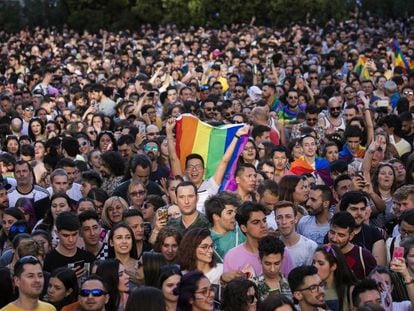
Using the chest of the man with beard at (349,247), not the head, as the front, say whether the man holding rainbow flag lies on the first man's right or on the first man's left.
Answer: on the first man's right

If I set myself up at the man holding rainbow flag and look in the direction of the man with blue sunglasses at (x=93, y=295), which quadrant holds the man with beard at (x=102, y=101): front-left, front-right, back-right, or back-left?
back-right

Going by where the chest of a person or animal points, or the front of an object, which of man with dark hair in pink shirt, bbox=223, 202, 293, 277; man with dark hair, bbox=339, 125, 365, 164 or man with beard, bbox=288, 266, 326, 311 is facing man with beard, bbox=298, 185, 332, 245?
man with dark hair, bbox=339, 125, 365, 164

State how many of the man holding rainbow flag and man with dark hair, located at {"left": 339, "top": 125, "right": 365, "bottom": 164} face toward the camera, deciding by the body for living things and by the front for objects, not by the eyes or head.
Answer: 2

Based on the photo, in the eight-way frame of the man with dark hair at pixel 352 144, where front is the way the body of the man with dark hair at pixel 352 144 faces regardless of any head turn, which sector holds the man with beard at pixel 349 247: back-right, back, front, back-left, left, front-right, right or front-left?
front

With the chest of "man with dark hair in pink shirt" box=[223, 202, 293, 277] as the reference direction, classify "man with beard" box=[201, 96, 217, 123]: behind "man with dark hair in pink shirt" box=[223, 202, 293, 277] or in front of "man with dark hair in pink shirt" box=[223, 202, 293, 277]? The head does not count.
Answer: behind

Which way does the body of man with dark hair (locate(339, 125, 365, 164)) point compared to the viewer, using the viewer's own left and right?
facing the viewer

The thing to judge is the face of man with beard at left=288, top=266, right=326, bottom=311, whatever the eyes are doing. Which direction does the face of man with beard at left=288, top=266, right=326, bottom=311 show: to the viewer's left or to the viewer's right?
to the viewer's right

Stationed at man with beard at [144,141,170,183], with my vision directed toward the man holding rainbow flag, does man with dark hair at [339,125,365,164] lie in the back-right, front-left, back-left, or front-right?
front-left

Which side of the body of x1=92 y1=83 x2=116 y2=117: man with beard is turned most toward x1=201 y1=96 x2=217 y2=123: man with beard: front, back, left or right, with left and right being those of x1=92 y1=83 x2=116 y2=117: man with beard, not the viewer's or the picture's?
left

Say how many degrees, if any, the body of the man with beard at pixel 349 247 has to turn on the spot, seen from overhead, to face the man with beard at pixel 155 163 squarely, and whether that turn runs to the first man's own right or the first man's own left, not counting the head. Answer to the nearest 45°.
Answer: approximately 90° to the first man's own right

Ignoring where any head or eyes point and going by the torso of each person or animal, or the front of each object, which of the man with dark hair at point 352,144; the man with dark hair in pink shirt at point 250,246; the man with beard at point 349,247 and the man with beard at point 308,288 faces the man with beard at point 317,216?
the man with dark hair at point 352,144
